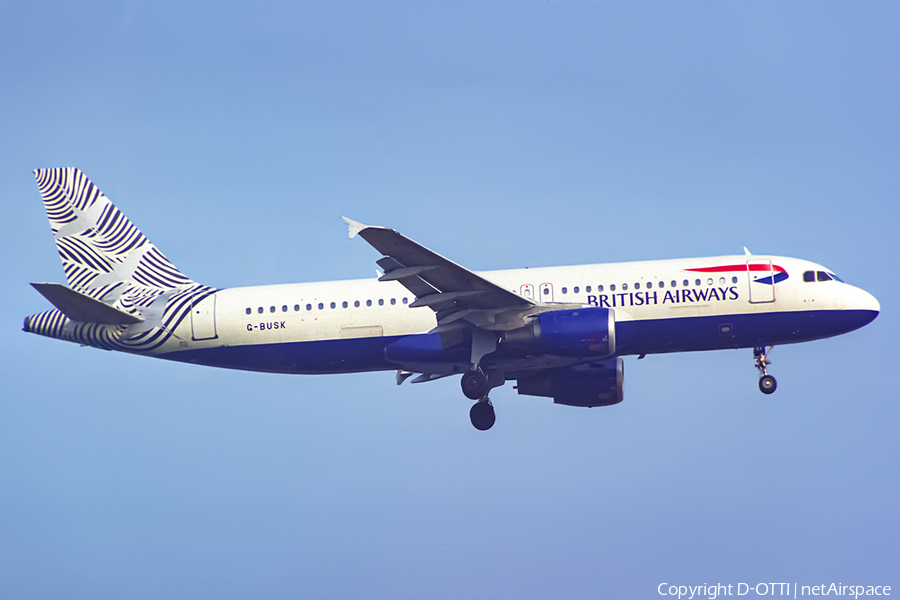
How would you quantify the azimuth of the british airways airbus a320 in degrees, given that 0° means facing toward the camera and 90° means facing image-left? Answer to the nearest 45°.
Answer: approximately 270°
